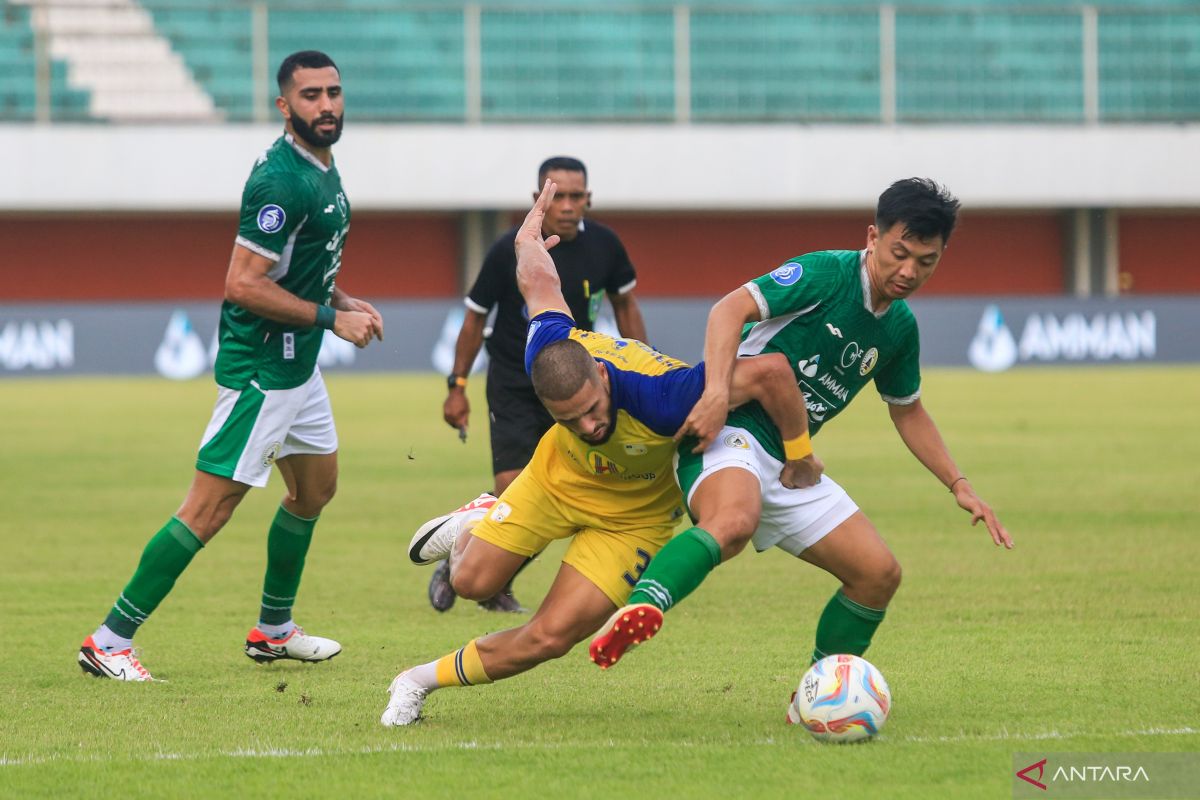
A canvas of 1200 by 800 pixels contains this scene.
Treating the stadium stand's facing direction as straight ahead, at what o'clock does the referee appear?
The referee is roughly at 12 o'clock from the stadium stand.

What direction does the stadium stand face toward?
toward the camera

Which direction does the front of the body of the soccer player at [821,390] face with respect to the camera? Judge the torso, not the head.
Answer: toward the camera

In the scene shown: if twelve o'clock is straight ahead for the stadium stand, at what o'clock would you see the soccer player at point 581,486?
The soccer player is roughly at 12 o'clock from the stadium stand.

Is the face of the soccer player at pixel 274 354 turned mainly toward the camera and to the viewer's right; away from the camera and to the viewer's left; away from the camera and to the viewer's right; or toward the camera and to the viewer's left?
toward the camera and to the viewer's right

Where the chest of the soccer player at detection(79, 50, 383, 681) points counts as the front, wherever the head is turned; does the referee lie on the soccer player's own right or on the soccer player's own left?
on the soccer player's own left

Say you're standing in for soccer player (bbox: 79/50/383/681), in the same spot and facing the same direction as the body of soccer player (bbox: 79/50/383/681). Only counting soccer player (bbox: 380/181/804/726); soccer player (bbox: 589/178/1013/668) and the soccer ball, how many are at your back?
0

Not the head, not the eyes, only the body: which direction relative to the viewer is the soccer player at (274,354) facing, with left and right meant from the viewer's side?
facing the viewer and to the right of the viewer

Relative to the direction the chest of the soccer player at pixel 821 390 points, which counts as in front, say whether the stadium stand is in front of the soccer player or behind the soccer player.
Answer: behind

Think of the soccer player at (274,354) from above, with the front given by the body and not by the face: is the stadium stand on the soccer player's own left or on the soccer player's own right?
on the soccer player's own left

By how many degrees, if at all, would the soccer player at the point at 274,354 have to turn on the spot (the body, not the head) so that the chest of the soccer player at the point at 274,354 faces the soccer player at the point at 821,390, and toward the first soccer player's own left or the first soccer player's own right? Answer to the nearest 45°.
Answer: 0° — they already face them

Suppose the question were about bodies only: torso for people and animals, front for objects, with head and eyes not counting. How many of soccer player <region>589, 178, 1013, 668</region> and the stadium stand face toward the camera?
2

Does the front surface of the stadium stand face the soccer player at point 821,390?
yes
